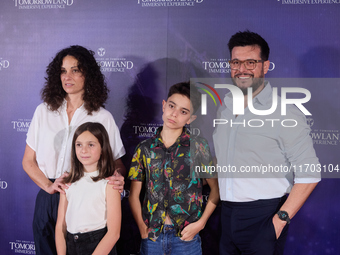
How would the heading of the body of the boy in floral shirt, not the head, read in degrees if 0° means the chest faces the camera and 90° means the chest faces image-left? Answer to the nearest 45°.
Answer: approximately 0°

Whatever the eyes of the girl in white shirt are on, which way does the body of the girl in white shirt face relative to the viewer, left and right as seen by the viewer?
facing the viewer and to the left of the viewer

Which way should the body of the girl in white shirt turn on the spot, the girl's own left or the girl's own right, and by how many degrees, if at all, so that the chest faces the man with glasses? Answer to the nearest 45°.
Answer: approximately 135° to the girl's own left

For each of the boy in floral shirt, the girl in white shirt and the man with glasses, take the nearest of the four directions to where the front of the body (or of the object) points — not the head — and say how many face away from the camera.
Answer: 0

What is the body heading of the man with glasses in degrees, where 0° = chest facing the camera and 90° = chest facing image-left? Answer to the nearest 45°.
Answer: approximately 45°
